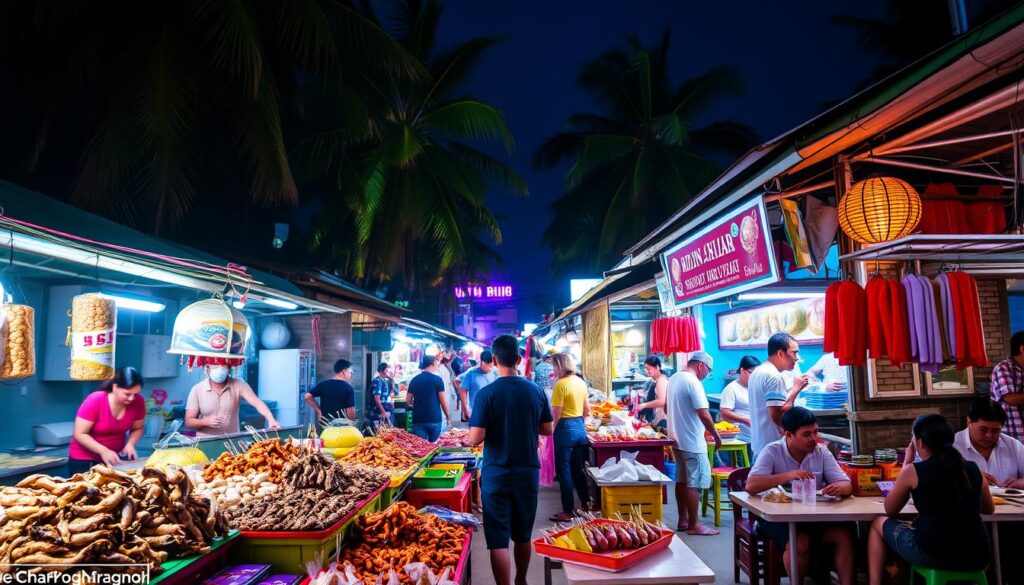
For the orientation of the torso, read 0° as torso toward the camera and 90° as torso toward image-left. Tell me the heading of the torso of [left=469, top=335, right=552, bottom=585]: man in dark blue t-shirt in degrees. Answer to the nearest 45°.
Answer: approximately 180°

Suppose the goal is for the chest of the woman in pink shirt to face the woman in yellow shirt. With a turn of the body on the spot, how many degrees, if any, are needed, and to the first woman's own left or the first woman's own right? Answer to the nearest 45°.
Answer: approximately 45° to the first woman's own left

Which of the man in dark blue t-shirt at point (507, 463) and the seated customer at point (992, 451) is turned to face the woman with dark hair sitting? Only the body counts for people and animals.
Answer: the seated customer

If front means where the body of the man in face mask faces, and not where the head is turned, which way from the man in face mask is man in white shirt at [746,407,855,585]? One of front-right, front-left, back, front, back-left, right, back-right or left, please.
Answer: front-left

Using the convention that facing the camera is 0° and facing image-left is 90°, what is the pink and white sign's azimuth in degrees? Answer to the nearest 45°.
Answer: approximately 45°

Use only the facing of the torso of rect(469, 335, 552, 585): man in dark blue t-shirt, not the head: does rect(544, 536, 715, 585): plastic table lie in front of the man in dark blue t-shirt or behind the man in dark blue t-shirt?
behind

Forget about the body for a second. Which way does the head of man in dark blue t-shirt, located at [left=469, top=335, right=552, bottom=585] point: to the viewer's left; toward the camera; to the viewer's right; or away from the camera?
away from the camera

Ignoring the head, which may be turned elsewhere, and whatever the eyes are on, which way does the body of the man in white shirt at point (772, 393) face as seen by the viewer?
to the viewer's right
